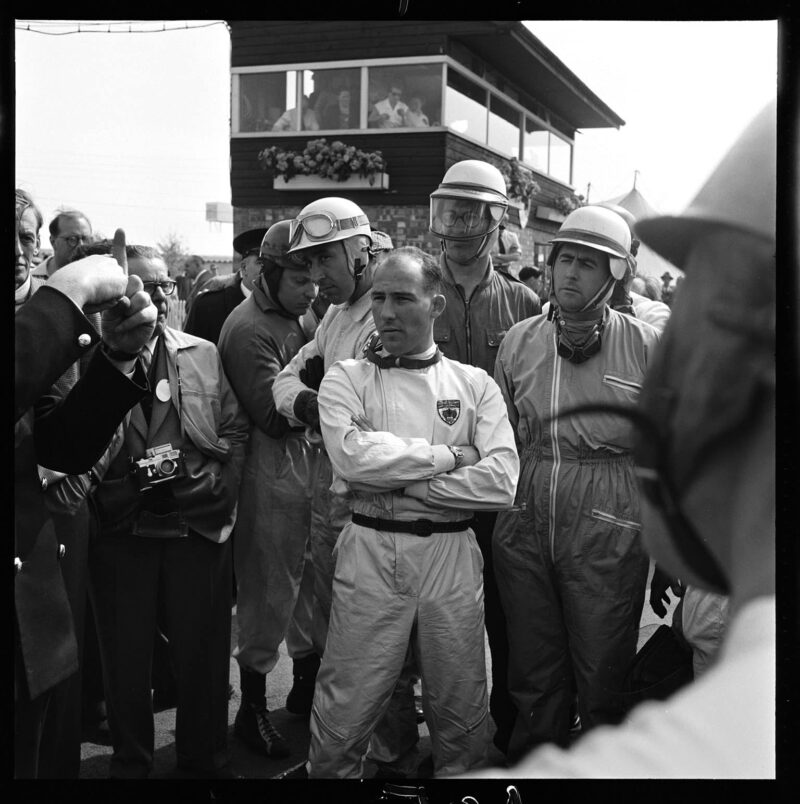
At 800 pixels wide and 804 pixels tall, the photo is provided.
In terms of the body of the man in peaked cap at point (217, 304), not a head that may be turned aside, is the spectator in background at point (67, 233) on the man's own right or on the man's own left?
on the man's own right

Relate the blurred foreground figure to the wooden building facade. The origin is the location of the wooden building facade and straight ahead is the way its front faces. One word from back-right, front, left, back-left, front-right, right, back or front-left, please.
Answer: front

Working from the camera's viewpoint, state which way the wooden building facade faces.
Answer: facing the viewer

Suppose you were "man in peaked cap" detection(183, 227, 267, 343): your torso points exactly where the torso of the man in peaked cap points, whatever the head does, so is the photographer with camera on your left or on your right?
on your right

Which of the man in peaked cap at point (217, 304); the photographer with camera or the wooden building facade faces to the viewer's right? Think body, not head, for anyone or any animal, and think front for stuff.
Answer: the man in peaked cap

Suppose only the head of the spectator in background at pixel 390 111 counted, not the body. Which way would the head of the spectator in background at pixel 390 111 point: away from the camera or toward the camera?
toward the camera

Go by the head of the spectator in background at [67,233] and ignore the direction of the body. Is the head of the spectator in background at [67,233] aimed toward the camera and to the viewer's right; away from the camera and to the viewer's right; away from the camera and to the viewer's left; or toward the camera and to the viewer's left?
toward the camera and to the viewer's right

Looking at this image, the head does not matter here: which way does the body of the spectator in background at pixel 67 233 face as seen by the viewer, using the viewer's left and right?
facing the viewer and to the right of the viewer

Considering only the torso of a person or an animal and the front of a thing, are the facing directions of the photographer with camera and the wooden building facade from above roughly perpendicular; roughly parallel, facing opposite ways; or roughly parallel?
roughly parallel

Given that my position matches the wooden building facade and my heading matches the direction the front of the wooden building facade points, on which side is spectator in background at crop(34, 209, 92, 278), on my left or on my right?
on my right

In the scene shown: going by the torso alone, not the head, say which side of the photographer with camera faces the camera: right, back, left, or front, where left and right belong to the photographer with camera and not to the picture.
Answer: front
